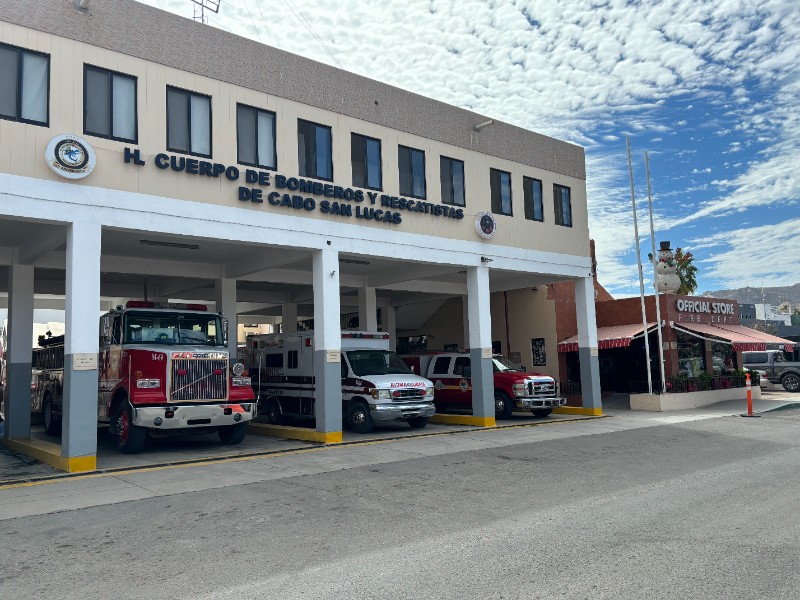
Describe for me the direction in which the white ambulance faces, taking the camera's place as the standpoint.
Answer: facing the viewer and to the right of the viewer

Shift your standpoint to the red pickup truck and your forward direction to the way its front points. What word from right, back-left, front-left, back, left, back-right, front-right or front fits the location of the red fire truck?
right

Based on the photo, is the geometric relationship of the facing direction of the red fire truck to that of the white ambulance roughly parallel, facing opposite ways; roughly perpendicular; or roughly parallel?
roughly parallel

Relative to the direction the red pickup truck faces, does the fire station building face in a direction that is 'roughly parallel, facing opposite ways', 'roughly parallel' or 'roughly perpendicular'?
roughly parallel

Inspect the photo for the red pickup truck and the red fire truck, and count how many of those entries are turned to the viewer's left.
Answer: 0

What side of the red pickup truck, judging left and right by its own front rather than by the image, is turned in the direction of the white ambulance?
right

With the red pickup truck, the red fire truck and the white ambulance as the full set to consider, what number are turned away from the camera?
0
